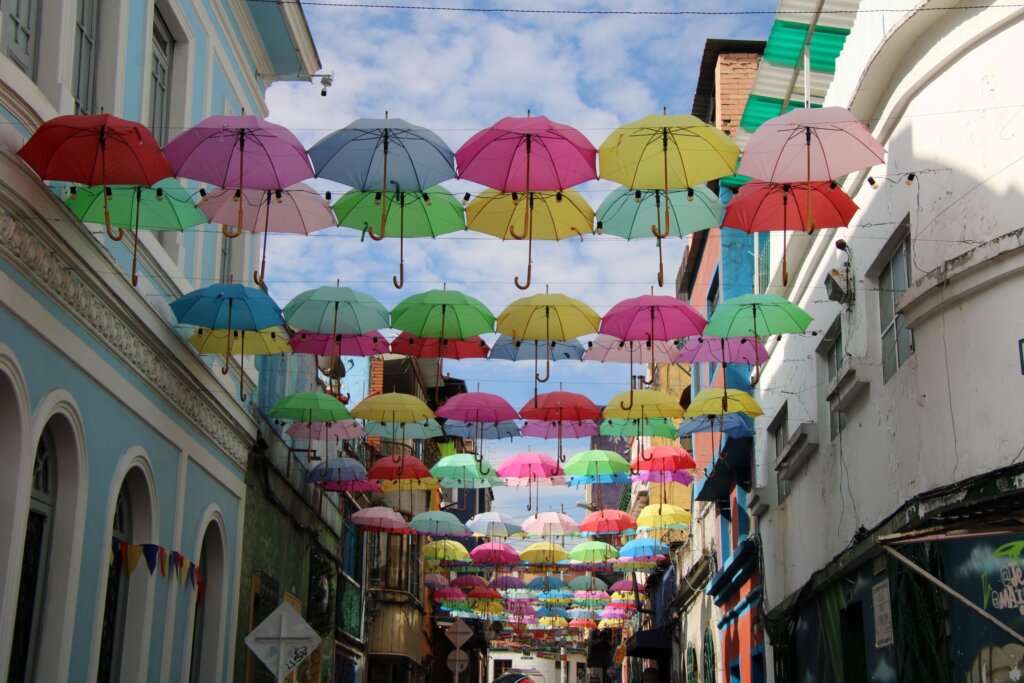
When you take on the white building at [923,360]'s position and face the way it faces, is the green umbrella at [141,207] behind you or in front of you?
in front

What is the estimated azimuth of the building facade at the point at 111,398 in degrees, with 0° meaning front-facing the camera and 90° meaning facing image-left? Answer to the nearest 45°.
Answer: approximately 315°

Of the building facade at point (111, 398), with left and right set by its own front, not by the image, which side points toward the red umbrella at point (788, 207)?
front

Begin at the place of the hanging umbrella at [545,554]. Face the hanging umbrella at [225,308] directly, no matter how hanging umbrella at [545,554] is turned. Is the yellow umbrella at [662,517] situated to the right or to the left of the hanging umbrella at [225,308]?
left

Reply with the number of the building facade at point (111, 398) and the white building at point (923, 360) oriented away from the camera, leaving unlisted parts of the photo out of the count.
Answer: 0

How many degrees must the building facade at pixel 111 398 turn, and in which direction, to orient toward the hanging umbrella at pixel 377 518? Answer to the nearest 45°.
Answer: approximately 135° to its left
